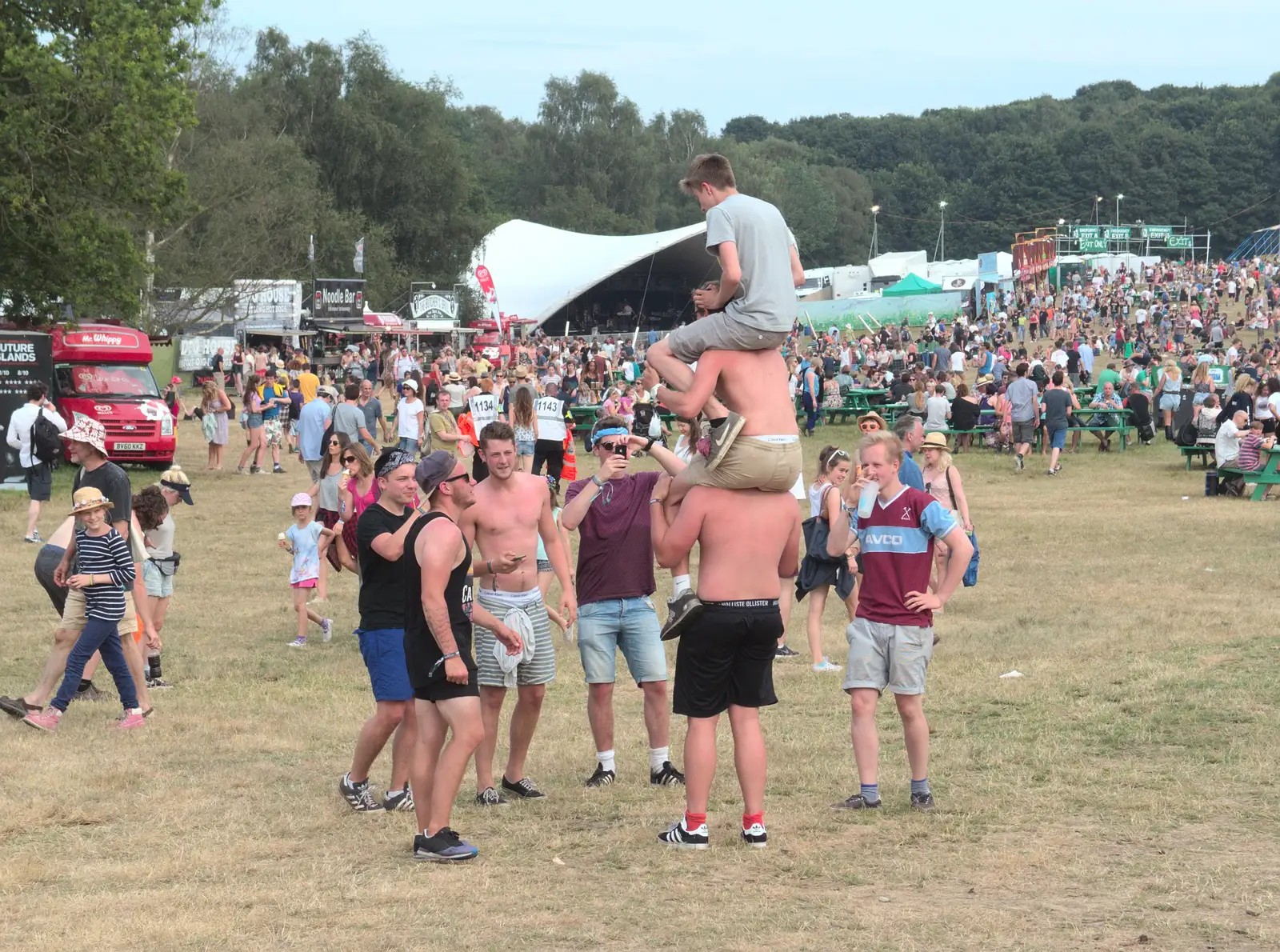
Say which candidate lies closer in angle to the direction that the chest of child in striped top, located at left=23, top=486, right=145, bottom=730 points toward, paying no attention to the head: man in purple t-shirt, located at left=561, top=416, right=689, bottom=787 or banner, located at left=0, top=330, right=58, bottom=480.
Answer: the man in purple t-shirt

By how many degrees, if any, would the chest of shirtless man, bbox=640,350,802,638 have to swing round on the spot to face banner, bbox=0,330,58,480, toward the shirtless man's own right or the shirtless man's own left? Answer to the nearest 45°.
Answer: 0° — they already face it

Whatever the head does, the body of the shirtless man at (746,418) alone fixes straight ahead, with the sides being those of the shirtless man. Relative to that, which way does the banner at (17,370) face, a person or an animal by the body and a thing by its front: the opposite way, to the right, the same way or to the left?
the opposite way

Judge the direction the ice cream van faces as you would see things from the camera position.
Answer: facing the viewer and to the right of the viewer

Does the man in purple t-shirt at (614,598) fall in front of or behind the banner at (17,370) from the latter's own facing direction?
in front

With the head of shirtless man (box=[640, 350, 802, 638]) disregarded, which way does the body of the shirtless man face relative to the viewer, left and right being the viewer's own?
facing away from the viewer and to the left of the viewer

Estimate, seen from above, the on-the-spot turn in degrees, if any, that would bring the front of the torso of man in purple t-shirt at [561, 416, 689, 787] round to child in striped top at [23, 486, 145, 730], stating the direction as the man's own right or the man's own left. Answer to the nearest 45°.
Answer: approximately 135° to the man's own right

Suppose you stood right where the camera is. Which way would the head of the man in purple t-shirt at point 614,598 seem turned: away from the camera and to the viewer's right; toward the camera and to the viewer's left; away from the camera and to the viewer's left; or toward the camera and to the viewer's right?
toward the camera and to the viewer's right

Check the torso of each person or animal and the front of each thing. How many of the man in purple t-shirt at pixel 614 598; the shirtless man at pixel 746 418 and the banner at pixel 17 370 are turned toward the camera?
2

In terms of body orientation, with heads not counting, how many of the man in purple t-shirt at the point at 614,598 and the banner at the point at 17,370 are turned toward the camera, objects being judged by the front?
2

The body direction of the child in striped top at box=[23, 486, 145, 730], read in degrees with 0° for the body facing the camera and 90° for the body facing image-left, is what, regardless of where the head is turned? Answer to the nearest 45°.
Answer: approximately 45°

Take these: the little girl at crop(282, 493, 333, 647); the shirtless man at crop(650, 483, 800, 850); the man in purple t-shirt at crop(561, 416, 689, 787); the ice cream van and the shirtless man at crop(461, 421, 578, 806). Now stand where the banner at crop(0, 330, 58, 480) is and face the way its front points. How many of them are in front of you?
4

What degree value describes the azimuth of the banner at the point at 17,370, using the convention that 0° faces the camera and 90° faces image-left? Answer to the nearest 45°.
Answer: approximately 0°
